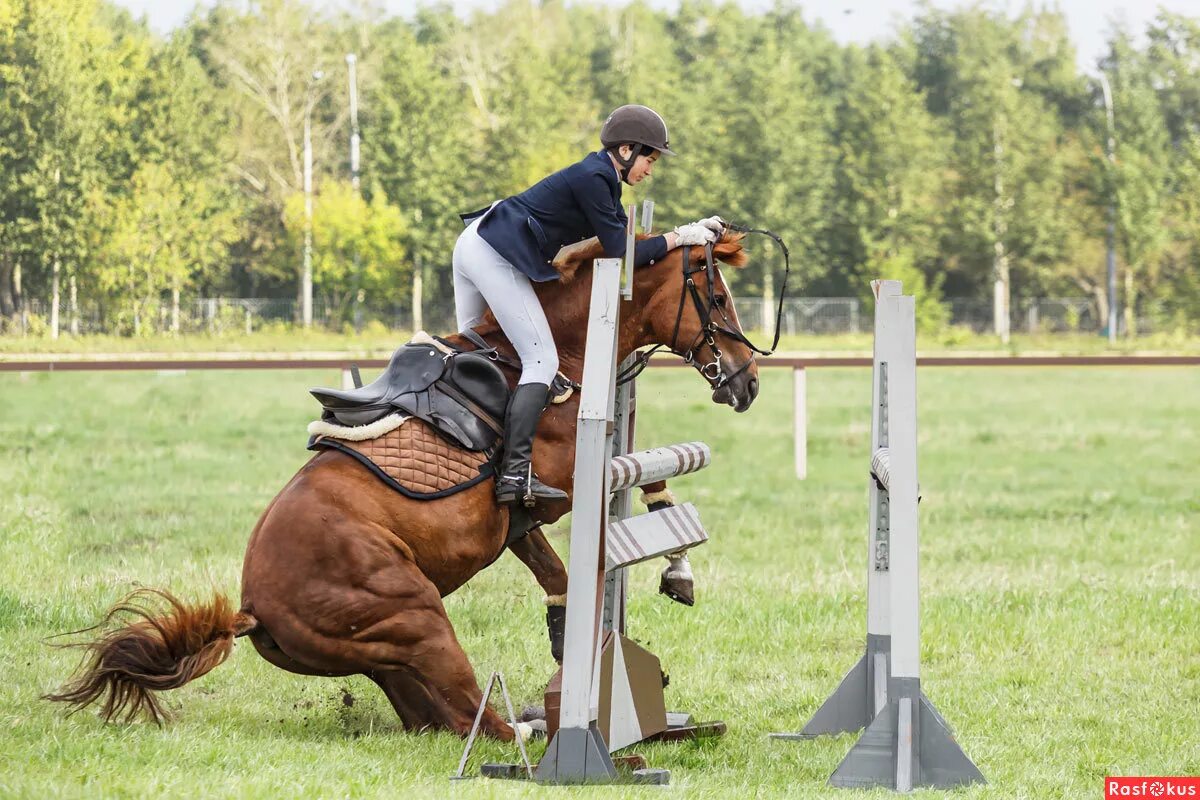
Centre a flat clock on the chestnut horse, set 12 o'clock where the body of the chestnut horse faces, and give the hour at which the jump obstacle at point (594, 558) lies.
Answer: The jump obstacle is roughly at 1 o'clock from the chestnut horse.

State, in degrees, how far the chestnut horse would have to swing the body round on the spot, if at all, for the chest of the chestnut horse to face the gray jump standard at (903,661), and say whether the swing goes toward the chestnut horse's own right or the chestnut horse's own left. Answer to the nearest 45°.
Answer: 0° — it already faces it

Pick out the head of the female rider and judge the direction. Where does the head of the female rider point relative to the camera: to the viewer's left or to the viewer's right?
to the viewer's right

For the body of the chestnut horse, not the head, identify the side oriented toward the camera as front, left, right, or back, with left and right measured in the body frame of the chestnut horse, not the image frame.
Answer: right

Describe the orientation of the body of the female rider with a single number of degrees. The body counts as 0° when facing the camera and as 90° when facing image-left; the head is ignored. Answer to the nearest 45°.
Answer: approximately 270°
